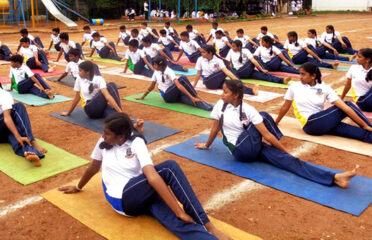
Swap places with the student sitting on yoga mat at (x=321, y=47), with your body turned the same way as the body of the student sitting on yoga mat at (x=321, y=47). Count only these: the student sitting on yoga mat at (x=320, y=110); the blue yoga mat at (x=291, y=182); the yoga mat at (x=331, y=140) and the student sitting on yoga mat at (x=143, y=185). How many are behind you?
0

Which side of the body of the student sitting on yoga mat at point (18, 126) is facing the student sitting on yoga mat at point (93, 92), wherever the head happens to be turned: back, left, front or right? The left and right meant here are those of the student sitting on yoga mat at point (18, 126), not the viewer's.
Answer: left

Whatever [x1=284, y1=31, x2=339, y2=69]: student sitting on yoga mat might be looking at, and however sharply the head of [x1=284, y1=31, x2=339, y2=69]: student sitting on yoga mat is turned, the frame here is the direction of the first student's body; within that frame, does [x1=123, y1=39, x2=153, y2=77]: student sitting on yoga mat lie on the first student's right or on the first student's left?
on the first student's right

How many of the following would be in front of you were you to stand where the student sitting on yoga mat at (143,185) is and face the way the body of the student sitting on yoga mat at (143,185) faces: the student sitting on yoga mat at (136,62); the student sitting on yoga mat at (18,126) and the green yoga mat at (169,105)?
0

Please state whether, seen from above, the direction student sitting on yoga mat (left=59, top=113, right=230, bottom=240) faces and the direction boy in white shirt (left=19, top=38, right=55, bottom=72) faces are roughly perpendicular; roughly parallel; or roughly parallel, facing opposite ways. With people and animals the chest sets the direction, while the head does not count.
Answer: roughly parallel

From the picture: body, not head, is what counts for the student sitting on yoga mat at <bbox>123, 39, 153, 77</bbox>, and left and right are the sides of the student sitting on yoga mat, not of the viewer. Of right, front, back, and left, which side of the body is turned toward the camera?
front

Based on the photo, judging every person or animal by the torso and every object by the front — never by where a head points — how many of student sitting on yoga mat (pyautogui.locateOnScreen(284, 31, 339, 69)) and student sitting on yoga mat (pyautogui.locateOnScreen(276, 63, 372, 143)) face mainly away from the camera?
0

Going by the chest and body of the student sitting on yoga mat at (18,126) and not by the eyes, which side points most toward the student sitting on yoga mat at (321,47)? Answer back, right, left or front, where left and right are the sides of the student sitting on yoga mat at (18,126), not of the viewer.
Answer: left

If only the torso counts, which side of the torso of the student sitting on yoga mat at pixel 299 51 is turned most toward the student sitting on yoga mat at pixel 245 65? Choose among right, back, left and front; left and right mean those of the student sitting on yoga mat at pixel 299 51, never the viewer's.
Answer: right

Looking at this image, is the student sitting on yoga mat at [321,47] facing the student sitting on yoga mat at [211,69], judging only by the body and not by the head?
no

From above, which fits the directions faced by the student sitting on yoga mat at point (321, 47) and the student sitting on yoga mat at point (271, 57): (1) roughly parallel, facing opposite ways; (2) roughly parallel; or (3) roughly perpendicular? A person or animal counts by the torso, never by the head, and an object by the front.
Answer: roughly parallel

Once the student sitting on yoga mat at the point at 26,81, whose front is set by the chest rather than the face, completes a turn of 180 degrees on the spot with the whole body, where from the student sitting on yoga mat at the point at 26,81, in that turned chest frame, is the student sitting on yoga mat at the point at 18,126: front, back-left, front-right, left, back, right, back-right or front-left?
back-left

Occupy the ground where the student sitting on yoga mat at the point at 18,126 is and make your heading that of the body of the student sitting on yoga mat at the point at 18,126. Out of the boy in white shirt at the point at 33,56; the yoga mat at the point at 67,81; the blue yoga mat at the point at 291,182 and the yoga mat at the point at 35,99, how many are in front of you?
1

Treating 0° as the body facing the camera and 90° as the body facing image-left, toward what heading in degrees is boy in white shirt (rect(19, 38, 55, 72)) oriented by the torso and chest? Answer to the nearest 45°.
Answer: approximately 315°

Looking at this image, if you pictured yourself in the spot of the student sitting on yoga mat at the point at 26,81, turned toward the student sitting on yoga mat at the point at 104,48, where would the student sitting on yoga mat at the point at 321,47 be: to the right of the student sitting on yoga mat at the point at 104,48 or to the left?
right

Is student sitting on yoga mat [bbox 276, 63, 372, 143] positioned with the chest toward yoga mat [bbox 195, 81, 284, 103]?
no

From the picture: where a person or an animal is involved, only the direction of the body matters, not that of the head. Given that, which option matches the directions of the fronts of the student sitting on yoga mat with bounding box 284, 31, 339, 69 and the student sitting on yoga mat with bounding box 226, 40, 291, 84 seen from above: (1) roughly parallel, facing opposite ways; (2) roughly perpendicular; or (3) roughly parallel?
roughly parallel

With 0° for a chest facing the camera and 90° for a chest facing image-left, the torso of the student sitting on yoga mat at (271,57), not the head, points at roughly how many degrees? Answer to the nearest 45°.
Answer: approximately 315°

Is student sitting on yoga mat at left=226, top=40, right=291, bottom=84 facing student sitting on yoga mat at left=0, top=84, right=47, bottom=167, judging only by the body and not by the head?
no
